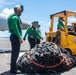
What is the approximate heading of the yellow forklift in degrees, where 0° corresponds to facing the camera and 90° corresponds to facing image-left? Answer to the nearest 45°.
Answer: approximately 135°

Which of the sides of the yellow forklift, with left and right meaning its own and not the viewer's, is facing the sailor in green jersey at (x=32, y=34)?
front

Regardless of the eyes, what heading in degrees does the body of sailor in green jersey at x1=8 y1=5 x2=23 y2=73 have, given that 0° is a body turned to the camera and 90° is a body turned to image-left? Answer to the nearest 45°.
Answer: approximately 270°

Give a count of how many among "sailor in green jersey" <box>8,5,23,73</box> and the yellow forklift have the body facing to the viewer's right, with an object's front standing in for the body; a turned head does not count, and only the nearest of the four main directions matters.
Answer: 1
